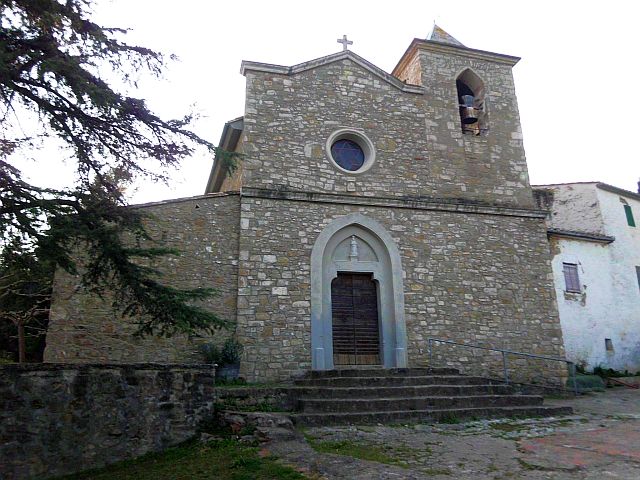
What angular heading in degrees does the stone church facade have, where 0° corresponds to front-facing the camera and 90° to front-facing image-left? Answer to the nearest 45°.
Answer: approximately 0°

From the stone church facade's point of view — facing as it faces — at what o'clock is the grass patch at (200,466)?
The grass patch is roughly at 1 o'clock from the stone church facade.

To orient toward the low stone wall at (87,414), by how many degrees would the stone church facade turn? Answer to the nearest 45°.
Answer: approximately 45° to its right

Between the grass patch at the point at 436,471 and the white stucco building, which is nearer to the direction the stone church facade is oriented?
the grass patch

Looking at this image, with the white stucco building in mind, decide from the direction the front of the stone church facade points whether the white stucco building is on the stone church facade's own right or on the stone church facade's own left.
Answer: on the stone church facade's own left
